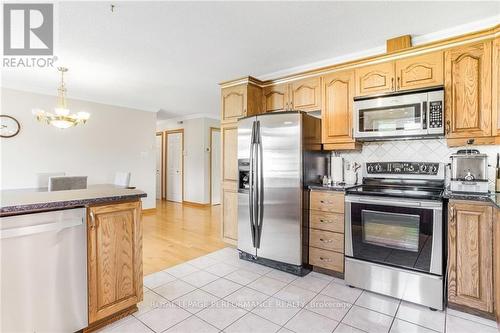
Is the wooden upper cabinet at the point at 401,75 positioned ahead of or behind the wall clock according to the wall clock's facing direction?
ahead

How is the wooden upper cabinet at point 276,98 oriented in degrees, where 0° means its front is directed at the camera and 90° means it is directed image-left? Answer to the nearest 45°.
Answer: approximately 45°

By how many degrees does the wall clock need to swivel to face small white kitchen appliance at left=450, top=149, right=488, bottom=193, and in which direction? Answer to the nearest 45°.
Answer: approximately 45° to its left

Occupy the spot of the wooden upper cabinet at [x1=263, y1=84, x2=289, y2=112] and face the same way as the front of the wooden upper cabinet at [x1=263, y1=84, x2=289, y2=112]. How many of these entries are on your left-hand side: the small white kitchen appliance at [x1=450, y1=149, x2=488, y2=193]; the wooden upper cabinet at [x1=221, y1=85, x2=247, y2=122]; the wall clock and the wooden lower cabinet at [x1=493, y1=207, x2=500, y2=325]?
2

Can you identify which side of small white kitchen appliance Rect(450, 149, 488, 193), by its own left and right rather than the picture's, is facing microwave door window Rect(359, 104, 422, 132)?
right

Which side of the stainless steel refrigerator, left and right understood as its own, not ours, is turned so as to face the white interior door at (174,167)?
right

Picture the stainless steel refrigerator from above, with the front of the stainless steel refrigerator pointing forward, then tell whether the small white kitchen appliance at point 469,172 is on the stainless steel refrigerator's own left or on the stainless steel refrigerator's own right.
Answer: on the stainless steel refrigerator's own left

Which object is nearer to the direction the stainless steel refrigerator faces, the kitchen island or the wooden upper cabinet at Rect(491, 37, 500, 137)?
the kitchen island

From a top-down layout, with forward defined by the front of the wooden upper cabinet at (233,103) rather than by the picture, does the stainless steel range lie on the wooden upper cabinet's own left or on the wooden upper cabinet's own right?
on the wooden upper cabinet's own left

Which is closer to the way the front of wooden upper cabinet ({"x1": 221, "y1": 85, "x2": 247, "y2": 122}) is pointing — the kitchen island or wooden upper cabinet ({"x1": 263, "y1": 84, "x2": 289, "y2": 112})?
the kitchen island

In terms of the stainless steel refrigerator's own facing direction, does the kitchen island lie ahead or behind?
ahead

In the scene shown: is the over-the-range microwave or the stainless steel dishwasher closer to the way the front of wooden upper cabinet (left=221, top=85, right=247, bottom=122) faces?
the stainless steel dishwasher

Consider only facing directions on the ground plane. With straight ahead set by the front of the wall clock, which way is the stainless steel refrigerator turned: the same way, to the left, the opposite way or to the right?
to the right

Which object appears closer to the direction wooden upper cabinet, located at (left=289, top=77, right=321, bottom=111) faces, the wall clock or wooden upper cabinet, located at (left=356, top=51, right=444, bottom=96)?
the wall clock

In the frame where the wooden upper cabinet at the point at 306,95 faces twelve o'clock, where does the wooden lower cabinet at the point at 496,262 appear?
The wooden lower cabinet is roughly at 9 o'clock from the wooden upper cabinet.
